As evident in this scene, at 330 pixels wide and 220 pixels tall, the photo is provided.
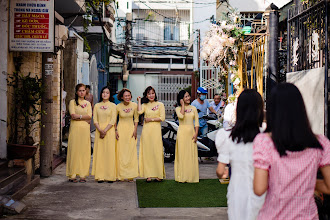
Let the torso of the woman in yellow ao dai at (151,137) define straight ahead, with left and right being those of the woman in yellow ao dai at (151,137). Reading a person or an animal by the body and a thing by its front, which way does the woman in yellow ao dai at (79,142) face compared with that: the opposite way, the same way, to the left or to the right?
the same way

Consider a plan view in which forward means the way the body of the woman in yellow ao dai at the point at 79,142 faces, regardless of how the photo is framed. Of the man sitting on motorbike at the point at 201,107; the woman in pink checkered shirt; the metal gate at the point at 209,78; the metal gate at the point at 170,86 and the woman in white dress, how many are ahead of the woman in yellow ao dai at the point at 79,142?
2

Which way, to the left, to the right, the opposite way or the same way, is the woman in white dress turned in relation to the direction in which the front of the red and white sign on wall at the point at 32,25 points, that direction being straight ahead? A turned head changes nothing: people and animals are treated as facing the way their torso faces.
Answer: the opposite way

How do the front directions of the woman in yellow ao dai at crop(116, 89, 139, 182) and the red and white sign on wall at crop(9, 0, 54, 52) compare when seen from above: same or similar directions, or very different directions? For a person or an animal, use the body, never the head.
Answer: same or similar directions

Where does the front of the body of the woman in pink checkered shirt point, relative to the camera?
away from the camera

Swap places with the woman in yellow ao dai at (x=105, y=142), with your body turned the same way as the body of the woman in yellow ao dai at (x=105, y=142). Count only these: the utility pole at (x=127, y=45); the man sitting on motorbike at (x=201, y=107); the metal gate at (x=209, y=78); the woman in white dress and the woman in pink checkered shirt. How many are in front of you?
2

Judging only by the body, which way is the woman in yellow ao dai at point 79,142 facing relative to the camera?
toward the camera

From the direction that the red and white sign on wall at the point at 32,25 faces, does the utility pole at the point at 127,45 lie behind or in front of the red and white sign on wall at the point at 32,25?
behind

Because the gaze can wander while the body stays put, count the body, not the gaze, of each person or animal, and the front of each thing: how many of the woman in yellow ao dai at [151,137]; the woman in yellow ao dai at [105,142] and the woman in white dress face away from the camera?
1

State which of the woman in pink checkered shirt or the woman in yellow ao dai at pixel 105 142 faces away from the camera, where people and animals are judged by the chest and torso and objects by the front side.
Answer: the woman in pink checkered shirt

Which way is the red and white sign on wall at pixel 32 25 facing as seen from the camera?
toward the camera

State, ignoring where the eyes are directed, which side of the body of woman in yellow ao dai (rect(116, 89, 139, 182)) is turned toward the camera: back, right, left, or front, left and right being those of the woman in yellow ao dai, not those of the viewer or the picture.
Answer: front

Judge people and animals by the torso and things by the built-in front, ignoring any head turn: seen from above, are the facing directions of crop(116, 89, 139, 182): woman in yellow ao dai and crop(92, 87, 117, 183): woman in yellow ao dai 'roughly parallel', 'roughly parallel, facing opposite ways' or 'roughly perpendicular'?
roughly parallel

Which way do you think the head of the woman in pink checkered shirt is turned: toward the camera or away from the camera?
away from the camera

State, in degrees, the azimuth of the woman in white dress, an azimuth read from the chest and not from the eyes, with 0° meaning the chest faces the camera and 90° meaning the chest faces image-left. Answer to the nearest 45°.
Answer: approximately 180°

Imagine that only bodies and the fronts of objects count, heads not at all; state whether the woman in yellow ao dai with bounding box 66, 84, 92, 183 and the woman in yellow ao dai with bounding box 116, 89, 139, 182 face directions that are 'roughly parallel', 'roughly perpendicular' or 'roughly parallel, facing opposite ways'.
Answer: roughly parallel

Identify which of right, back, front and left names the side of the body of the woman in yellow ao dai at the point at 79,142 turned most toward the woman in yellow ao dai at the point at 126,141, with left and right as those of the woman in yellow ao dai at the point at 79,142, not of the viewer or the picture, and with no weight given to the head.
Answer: left

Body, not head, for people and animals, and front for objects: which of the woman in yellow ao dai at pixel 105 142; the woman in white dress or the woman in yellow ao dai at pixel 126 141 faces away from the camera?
the woman in white dress

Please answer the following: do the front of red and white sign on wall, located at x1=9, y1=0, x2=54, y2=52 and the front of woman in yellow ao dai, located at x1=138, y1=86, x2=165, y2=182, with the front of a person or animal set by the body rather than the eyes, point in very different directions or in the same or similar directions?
same or similar directions
